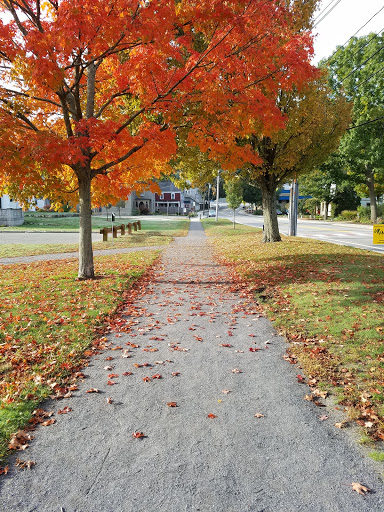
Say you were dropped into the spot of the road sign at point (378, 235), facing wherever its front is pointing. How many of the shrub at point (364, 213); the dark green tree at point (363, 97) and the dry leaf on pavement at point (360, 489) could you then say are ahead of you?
1

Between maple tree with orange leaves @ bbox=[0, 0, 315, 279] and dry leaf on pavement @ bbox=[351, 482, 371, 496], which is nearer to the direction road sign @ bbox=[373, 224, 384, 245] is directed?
the dry leaf on pavement

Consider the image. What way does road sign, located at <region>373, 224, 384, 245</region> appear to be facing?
toward the camera

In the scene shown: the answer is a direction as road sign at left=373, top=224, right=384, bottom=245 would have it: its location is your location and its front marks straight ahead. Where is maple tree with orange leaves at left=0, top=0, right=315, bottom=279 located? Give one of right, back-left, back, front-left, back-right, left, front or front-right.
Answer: right

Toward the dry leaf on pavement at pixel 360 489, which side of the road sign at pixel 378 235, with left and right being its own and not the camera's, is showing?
front

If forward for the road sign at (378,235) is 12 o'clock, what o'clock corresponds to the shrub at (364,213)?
The shrub is roughly at 6 o'clock from the road sign.

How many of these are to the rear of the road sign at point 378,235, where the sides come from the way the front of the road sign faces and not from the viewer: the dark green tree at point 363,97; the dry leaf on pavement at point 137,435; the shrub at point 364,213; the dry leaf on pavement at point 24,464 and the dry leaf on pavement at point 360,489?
2

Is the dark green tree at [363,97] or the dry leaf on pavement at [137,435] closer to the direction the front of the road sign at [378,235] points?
the dry leaf on pavement

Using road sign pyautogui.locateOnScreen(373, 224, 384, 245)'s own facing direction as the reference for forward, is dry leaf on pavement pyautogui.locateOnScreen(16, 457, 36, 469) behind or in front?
in front

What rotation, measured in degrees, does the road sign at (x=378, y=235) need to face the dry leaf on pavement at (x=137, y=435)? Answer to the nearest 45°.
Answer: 0° — it already faces it

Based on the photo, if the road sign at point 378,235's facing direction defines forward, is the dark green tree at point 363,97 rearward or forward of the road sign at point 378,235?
rearward

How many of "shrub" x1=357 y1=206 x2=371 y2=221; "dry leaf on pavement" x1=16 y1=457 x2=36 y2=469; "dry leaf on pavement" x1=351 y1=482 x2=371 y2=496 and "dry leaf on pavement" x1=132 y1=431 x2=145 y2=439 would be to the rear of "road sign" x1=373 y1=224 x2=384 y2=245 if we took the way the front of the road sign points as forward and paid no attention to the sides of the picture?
1
